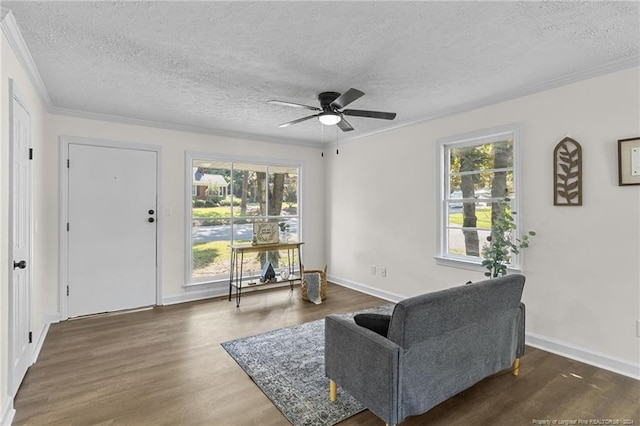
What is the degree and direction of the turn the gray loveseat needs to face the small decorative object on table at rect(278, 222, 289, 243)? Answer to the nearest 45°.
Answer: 0° — it already faces it

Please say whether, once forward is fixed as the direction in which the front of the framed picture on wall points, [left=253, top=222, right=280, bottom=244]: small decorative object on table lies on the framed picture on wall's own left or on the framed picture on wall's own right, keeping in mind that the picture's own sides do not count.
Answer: on the framed picture on wall's own right

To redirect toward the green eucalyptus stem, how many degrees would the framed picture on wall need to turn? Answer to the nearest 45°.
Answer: approximately 90° to its right

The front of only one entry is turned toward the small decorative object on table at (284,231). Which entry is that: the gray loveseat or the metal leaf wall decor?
the gray loveseat

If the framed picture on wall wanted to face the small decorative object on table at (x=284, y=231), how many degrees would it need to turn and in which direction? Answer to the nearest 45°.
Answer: approximately 90° to its right

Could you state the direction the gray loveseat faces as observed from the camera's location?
facing away from the viewer and to the left of the viewer

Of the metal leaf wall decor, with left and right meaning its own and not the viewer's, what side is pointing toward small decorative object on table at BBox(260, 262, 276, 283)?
right

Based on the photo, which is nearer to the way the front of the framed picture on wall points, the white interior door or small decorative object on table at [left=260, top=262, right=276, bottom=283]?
the white interior door

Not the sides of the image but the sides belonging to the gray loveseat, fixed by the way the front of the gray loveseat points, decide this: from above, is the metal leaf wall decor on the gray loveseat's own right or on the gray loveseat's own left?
on the gray loveseat's own right
